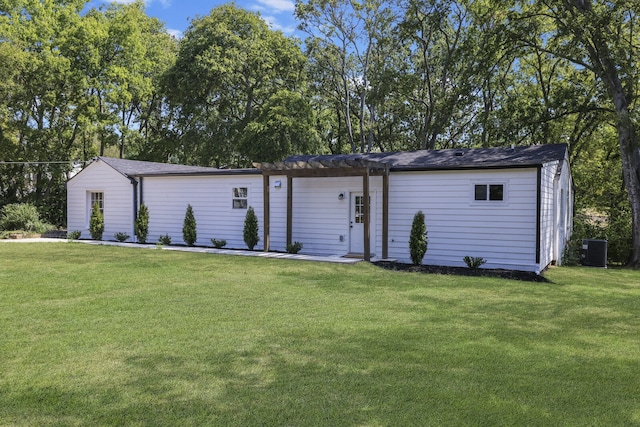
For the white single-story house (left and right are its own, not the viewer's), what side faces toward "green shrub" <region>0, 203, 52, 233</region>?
right

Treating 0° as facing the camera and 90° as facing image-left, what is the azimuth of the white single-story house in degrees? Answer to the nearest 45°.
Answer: approximately 45°

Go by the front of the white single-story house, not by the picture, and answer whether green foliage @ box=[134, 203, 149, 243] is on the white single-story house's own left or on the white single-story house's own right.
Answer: on the white single-story house's own right

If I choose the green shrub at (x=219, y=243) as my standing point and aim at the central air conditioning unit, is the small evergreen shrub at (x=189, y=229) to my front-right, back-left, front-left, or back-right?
back-left

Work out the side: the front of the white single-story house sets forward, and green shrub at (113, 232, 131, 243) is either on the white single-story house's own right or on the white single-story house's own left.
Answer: on the white single-story house's own right

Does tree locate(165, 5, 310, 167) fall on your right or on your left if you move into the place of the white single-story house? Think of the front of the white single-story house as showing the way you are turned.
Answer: on your right

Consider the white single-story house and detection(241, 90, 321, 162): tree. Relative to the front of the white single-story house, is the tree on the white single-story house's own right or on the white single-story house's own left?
on the white single-story house's own right
